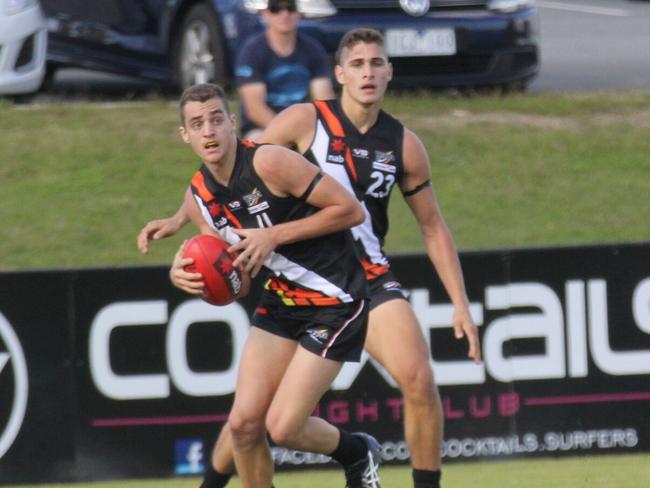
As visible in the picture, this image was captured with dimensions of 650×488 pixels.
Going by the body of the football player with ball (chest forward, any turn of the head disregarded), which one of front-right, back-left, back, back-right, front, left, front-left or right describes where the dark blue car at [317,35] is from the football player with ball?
back-right

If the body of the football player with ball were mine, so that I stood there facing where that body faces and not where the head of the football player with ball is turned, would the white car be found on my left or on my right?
on my right

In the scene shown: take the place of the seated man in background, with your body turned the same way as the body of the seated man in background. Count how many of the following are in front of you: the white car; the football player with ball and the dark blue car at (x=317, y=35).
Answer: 1

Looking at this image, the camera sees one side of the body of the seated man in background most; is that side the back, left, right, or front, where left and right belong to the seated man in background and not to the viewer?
front

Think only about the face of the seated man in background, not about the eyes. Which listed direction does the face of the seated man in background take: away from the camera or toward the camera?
toward the camera

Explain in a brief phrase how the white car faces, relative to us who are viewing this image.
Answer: facing the viewer and to the right of the viewer

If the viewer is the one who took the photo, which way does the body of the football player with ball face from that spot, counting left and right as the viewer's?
facing the viewer and to the left of the viewer

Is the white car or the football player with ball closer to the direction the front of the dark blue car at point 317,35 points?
the football player with ball

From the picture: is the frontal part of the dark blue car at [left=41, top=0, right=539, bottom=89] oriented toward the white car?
no

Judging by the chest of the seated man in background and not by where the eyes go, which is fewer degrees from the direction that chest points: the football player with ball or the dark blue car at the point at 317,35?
the football player with ball

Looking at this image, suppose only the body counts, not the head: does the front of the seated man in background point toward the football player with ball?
yes
